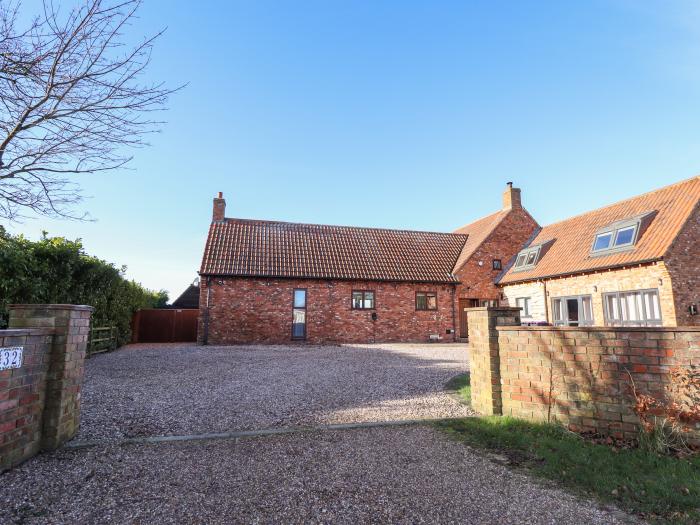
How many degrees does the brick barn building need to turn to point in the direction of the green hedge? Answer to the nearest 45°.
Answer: approximately 45° to its right

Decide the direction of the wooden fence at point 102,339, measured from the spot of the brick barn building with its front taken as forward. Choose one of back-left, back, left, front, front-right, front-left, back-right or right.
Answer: front-right

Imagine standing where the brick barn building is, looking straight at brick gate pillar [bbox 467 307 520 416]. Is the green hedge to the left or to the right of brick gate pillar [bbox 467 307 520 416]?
right

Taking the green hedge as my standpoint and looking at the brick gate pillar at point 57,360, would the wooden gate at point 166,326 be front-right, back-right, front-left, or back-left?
back-left

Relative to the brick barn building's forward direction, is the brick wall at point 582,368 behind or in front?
in front

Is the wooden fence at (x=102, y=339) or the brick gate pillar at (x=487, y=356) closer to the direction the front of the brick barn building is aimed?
the brick gate pillar

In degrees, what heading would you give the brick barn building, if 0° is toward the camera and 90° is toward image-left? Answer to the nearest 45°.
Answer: approximately 0°

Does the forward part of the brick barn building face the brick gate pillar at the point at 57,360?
yes

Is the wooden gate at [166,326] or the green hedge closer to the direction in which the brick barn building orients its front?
the green hedge

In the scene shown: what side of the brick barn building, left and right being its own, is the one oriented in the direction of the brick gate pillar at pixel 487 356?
front

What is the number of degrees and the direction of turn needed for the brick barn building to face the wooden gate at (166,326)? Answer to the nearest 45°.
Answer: approximately 90° to its right
